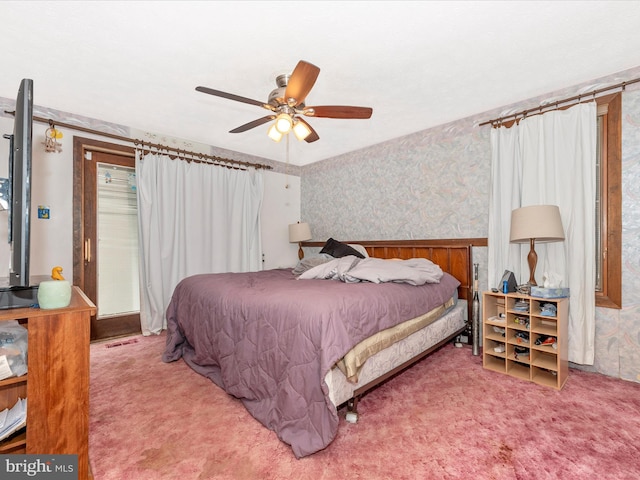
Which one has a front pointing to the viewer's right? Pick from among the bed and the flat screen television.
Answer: the flat screen television

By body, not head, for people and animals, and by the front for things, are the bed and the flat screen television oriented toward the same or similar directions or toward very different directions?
very different directions

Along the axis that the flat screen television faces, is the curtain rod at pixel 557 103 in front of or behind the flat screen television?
in front

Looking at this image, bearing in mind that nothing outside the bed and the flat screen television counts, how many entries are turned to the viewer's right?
1

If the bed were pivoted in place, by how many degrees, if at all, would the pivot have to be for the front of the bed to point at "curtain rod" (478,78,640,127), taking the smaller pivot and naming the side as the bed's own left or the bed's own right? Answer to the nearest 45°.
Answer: approximately 135° to the bed's own left

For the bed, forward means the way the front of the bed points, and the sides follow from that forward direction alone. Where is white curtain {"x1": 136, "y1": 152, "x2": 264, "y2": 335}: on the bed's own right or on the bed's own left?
on the bed's own right

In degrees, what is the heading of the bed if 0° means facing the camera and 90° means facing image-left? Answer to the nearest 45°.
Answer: approximately 45°

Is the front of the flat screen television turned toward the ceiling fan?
yes

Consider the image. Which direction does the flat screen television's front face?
to the viewer's right

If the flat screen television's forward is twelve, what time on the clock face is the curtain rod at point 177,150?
The curtain rod is roughly at 10 o'clock from the flat screen television.

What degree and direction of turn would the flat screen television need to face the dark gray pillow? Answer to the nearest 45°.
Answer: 0° — it already faces it
